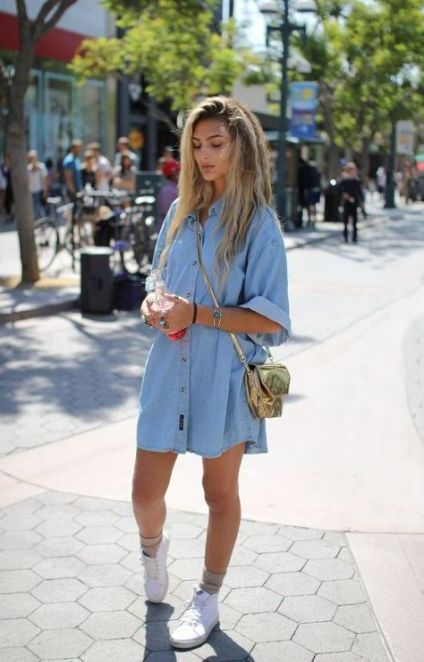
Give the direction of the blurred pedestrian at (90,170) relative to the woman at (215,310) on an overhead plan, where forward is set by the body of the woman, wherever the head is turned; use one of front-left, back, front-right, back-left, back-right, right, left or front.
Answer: back-right

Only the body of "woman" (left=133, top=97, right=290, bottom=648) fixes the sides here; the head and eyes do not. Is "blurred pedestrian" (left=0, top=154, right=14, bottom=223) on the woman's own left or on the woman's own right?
on the woman's own right

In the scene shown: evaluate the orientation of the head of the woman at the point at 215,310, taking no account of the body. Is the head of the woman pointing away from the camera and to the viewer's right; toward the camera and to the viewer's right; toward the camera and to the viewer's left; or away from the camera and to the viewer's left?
toward the camera and to the viewer's left

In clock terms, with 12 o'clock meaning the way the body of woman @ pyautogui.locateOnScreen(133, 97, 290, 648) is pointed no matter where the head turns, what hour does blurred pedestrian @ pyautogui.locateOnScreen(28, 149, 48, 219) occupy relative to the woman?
The blurred pedestrian is roughly at 4 o'clock from the woman.

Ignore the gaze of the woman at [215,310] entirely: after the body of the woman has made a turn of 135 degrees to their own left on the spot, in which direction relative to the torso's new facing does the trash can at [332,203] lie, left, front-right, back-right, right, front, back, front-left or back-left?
left

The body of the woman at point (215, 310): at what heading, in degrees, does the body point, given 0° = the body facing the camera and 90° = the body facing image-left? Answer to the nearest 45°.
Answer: approximately 45°

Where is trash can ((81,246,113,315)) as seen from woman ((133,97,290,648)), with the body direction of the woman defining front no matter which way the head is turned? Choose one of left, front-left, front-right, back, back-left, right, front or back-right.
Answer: back-right

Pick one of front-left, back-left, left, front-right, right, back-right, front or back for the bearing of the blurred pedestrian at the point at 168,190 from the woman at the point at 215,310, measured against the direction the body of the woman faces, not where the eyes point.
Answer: back-right

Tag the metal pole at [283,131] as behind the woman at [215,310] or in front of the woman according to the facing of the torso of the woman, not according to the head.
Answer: behind

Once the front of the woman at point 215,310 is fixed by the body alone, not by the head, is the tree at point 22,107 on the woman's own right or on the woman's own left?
on the woman's own right
